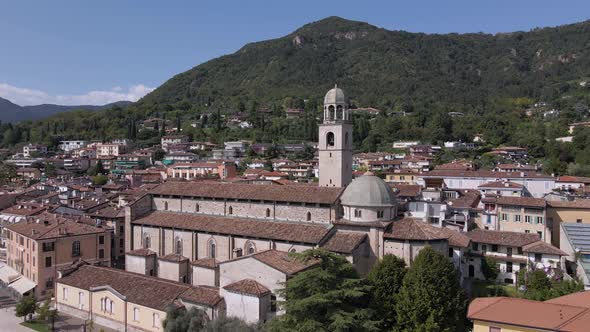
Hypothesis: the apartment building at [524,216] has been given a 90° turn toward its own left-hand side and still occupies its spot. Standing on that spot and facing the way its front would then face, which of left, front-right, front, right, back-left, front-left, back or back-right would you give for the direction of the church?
back-right

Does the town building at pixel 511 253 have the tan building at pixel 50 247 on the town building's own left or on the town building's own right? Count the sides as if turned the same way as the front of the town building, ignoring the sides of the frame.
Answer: on the town building's own right

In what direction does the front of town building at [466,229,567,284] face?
toward the camera

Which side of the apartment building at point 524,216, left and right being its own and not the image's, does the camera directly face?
front

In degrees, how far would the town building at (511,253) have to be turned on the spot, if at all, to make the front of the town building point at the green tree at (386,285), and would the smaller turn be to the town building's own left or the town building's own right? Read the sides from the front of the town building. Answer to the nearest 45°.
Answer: approximately 45° to the town building's own right

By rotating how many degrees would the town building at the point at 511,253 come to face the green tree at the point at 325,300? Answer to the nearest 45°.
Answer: approximately 45° to its right

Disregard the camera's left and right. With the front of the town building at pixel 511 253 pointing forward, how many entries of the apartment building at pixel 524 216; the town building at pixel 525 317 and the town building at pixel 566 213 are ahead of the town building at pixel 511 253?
1

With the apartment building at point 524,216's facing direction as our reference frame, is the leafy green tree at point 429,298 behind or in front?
in front

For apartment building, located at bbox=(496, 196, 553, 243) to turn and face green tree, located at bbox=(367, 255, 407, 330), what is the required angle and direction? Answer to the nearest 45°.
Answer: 0° — it already faces it

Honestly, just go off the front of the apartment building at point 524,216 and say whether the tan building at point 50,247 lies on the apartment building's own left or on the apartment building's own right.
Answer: on the apartment building's own right

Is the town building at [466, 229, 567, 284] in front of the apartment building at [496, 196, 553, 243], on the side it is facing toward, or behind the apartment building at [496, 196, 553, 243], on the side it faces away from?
in front
